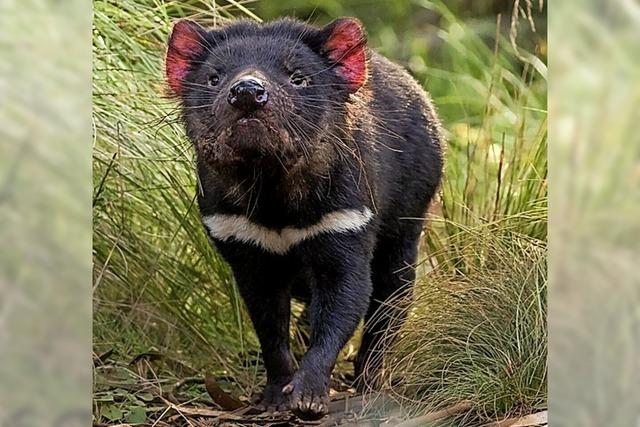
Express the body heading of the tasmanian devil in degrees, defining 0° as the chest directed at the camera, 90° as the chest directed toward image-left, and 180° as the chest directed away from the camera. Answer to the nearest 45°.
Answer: approximately 45°
